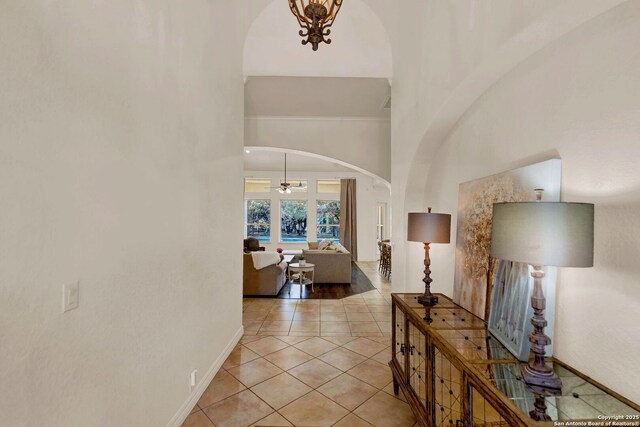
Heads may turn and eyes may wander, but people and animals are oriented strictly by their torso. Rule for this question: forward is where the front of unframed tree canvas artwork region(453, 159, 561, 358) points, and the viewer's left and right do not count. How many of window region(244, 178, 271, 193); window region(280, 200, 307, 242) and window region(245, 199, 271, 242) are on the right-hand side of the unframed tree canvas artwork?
3

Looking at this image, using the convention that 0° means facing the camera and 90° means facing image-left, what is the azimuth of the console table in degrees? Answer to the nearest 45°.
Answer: approximately 45°

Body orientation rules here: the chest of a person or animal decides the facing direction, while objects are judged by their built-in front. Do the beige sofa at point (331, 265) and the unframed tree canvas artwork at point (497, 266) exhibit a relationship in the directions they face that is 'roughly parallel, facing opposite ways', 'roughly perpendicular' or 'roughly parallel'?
roughly perpendicular

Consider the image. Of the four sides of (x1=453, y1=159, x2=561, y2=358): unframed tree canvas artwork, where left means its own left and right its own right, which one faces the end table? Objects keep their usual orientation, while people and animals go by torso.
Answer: right

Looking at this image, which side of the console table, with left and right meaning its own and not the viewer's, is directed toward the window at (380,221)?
right

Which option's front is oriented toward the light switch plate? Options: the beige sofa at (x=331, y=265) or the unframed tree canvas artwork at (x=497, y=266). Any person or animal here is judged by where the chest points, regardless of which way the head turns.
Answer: the unframed tree canvas artwork

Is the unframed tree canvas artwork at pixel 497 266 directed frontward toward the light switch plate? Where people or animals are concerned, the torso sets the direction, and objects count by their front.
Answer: yes

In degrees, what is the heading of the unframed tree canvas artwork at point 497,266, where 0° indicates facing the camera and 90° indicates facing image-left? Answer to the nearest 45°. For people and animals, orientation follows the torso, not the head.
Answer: approximately 45°
